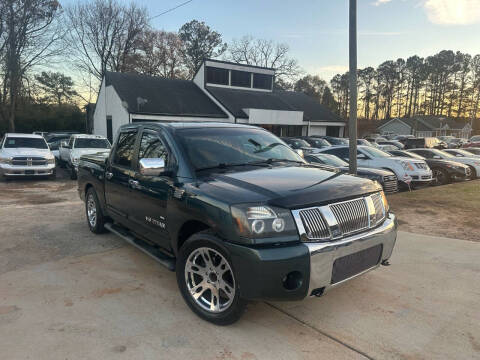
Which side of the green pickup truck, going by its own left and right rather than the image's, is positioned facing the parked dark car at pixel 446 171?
left

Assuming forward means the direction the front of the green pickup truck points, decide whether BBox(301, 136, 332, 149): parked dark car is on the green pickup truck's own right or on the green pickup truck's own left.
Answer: on the green pickup truck's own left

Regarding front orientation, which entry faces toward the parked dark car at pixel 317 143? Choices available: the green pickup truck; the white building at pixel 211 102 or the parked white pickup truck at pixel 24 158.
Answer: the white building

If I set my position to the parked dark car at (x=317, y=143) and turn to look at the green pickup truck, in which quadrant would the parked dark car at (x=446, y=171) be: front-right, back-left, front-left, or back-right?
front-left

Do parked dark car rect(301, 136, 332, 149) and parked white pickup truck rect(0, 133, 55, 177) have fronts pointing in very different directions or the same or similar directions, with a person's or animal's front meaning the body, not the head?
same or similar directions

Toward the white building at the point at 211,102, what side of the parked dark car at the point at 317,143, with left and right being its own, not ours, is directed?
back

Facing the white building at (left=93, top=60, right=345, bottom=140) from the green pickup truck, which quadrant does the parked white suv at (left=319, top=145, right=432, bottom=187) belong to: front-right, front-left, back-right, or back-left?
front-right

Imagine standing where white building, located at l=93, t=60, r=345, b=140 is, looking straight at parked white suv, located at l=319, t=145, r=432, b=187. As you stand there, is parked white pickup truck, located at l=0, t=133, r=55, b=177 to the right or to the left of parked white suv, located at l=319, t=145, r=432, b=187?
right

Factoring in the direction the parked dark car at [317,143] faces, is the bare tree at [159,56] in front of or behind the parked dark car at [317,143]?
behind

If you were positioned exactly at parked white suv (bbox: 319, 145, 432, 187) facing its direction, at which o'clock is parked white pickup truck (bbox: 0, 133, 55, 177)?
parked white pickup truck (bbox: 0, 133, 55, 177) is roughly at 4 o'clock from parked white suv (bbox: 319, 145, 432, 187).

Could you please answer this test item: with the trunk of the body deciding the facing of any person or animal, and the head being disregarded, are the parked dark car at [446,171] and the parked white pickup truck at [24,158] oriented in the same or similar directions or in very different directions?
same or similar directions

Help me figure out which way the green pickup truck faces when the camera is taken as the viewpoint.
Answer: facing the viewer and to the right of the viewer

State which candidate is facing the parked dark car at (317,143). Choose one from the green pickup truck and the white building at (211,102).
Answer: the white building

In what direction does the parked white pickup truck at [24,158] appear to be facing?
toward the camera

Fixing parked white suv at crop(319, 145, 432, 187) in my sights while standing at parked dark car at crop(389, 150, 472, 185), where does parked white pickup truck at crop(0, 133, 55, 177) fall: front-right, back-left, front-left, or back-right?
front-right

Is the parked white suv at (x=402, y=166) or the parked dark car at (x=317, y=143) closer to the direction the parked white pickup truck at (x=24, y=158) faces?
the parked white suv

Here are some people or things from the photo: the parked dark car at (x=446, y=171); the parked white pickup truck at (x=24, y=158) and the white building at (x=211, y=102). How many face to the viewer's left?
0
